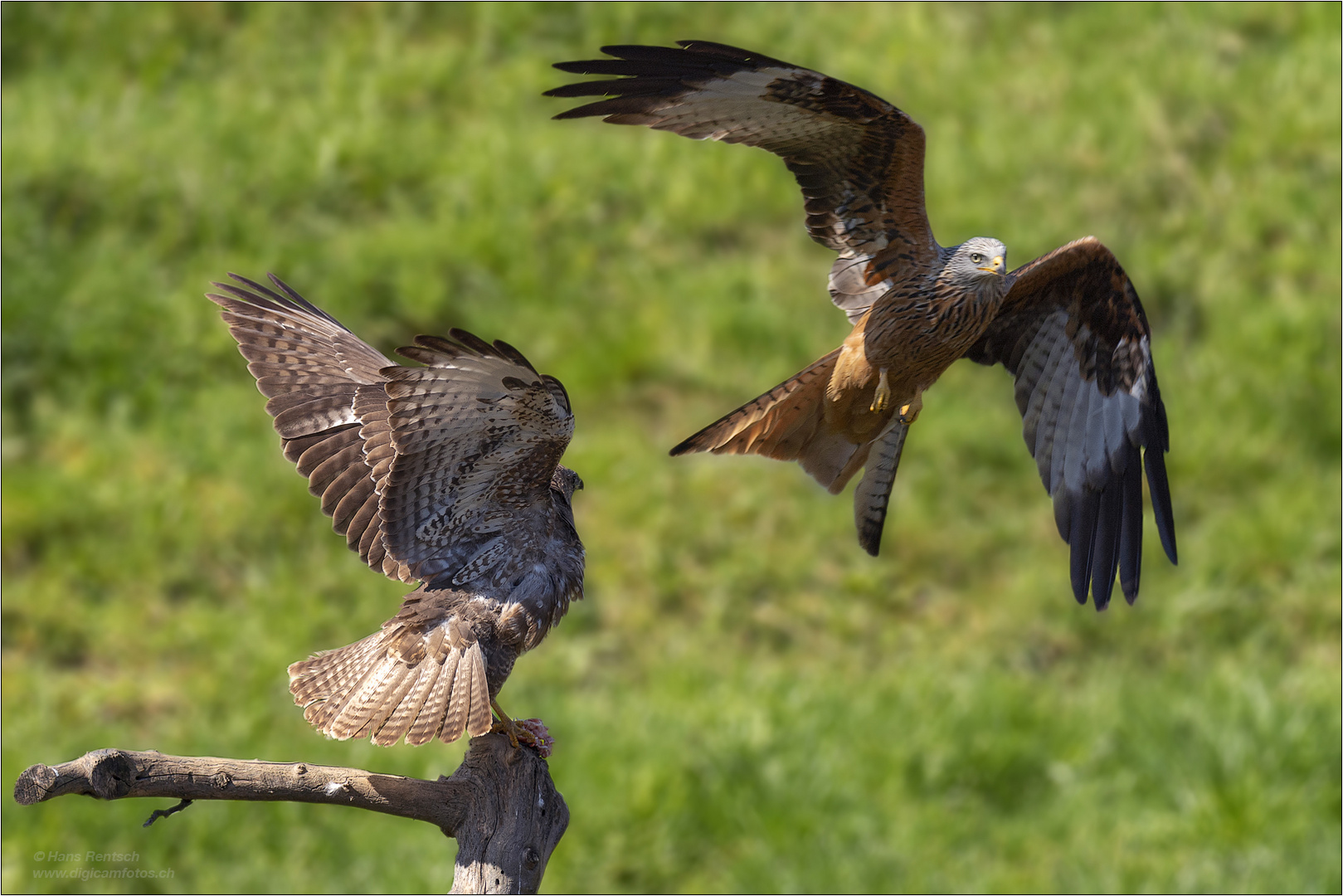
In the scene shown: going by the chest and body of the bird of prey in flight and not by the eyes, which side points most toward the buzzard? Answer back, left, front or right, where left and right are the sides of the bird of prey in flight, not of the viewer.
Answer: back

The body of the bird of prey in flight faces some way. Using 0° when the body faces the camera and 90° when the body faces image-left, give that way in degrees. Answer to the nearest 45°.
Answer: approximately 315°
